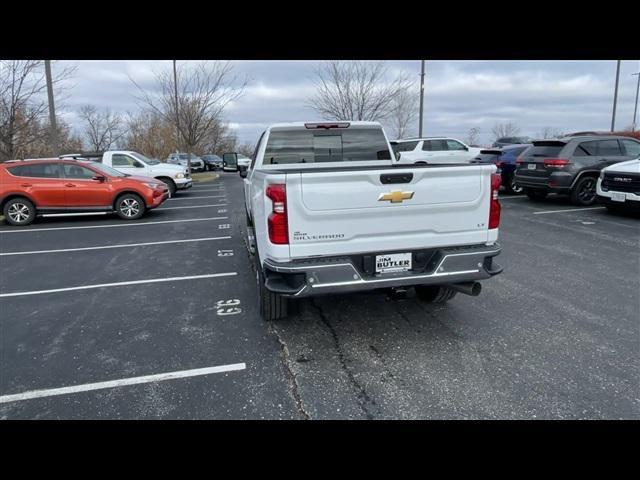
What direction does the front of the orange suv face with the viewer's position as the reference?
facing to the right of the viewer

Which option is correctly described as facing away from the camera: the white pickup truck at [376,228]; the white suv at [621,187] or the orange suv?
the white pickup truck

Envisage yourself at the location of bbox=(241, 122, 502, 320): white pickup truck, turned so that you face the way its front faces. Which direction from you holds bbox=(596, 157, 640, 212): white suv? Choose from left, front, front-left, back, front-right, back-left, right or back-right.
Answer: front-right

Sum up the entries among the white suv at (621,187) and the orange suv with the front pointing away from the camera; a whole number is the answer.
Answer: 0

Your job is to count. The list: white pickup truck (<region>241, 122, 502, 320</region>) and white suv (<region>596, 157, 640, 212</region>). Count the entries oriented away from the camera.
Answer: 1

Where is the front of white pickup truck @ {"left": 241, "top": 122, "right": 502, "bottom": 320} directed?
away from the camera

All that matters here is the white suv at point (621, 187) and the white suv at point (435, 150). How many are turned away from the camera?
0

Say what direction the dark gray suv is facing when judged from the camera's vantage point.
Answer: facing away from the viewer and to the right of the viewer

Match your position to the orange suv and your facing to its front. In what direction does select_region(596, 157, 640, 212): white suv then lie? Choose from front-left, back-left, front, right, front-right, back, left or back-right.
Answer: front-right

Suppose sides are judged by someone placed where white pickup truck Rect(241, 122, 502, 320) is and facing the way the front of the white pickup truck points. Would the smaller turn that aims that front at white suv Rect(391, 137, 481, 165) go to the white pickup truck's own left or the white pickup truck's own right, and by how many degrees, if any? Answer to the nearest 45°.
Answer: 0° — it already faces it

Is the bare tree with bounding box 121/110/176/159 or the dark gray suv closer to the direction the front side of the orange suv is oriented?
the dark gray suv

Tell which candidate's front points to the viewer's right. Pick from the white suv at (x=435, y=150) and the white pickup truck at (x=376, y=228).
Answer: the white suv

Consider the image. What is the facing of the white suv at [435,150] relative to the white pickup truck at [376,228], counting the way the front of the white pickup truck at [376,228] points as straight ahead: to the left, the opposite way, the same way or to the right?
to the right

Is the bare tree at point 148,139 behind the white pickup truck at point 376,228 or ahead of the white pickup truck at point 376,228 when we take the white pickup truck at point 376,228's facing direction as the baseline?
ahead

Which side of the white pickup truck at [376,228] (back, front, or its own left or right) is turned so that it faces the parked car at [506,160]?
front

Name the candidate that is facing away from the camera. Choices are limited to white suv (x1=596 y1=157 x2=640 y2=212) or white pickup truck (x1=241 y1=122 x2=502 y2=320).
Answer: the white pickup truck
